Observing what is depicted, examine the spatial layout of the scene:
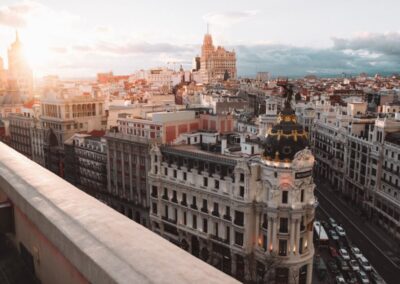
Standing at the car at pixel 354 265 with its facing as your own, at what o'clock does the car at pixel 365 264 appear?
the car at pixel 365 264 is roughly at 10 o'clock from the car at pixel 354 265.

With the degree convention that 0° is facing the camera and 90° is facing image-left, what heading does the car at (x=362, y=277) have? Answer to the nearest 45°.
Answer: approximately 315°

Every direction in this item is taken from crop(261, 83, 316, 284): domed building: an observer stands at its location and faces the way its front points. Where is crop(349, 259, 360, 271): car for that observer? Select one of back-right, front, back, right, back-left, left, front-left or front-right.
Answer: left

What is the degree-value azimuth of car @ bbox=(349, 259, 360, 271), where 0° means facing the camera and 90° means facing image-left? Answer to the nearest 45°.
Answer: approximately 315°

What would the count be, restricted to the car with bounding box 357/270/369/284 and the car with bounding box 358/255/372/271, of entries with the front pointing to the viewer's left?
0

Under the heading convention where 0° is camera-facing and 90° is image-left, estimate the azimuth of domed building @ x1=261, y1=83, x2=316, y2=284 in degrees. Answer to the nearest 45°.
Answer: approximately 315°

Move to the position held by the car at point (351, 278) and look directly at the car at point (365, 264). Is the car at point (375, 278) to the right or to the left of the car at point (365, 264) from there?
right

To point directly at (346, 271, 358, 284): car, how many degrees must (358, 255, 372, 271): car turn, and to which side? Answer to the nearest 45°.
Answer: approximately 90° to its right

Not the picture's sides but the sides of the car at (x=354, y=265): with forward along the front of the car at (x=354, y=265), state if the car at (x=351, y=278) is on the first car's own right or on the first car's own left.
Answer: on the first car's own right

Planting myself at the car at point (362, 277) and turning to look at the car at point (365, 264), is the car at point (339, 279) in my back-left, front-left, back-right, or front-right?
back-left
